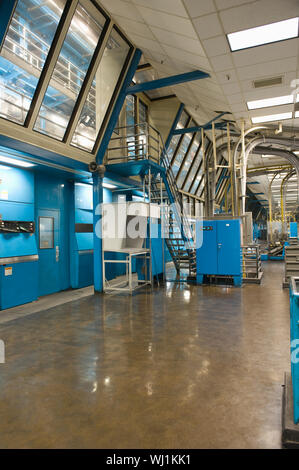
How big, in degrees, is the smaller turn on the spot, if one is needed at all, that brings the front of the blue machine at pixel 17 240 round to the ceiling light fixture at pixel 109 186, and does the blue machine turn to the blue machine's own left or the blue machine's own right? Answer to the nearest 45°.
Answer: approximately 90° to the blue machine's own left

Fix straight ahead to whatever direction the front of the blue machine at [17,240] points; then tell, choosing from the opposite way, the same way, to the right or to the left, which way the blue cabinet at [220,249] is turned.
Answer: to the right

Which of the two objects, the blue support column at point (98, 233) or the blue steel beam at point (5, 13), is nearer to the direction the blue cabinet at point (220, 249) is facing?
the blue steel beam

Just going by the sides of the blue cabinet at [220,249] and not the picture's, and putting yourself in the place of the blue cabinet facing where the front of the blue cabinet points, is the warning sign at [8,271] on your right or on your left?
on your right

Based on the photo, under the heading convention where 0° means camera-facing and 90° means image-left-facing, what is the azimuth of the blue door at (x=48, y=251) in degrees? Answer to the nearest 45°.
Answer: approximately 315°
